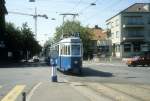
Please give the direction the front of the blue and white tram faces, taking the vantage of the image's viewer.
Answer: facing the viewer and to the right of the viewer
